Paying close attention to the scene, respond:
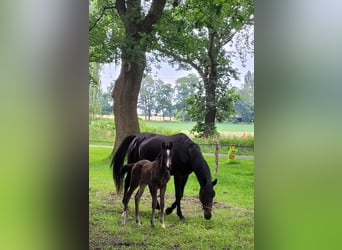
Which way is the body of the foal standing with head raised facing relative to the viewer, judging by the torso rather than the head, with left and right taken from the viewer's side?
facing the viewer and to the right of the viewer
